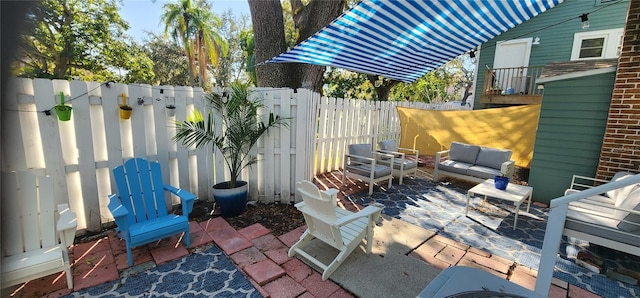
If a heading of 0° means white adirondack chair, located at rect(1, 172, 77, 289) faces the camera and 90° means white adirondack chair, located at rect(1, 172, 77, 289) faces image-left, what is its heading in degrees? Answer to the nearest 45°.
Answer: approximately 315°

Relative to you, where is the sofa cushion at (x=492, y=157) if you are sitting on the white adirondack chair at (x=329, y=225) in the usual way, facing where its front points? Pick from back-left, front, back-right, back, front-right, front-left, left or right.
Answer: front

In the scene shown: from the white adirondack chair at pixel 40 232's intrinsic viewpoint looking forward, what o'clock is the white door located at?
The white door is roughly at 9 o'clock from the white adirondack chair.

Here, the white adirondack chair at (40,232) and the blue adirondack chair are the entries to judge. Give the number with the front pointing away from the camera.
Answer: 0

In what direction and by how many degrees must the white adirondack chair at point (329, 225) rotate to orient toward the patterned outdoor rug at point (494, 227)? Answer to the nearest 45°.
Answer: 0° — it already faces it

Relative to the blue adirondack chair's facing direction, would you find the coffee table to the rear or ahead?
ahead

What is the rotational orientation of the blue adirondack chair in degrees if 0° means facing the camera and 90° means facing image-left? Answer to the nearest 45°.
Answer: approximately 315°

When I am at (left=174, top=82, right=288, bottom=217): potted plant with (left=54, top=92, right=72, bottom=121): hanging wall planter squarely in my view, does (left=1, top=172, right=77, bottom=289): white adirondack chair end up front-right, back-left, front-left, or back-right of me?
front-left

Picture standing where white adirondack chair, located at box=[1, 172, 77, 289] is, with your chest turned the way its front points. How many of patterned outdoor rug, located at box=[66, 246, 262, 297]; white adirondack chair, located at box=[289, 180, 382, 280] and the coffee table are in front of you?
3

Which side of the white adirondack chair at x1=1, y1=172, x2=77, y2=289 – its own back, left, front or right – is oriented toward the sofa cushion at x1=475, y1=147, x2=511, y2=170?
left
